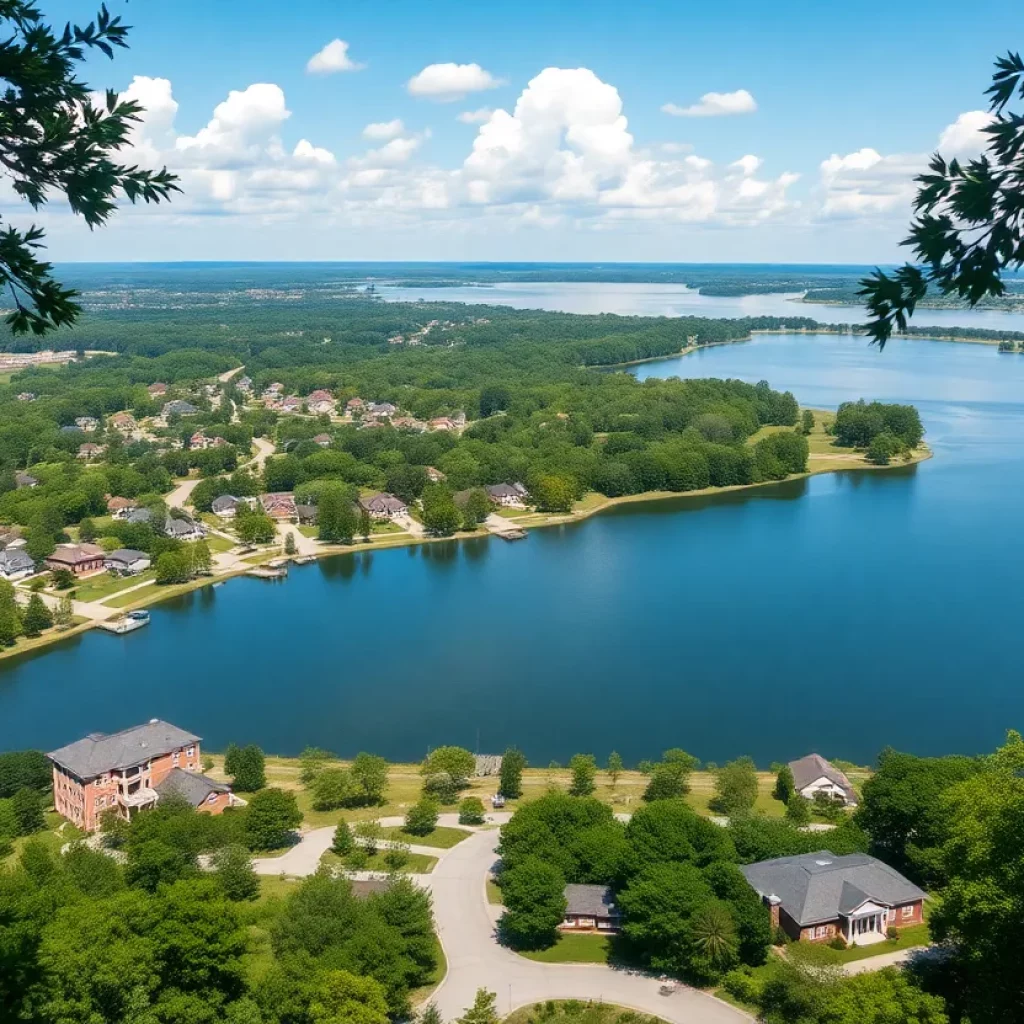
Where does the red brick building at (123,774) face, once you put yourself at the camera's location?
facing the viewer and to the right of the viewer

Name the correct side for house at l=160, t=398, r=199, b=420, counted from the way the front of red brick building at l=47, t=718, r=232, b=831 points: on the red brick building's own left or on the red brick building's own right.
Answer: on the red brick building's own left

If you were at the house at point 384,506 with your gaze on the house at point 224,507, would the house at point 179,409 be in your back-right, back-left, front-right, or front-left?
front-right

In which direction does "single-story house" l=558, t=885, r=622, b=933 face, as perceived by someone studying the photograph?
facing the viewer

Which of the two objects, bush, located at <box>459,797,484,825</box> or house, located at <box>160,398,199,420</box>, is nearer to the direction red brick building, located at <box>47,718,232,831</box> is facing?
the bush

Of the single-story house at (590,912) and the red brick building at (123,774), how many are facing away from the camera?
0

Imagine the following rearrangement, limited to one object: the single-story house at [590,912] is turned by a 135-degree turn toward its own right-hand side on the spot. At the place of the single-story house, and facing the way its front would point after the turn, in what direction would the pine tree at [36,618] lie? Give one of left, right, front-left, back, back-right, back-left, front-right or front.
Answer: front

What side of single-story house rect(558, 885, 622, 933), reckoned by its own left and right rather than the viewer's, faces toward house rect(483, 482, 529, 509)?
back

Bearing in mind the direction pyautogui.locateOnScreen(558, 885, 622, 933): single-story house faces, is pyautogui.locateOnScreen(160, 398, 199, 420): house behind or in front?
behind

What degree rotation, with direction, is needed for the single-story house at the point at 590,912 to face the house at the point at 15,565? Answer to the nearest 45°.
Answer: approximately 135° to its right
